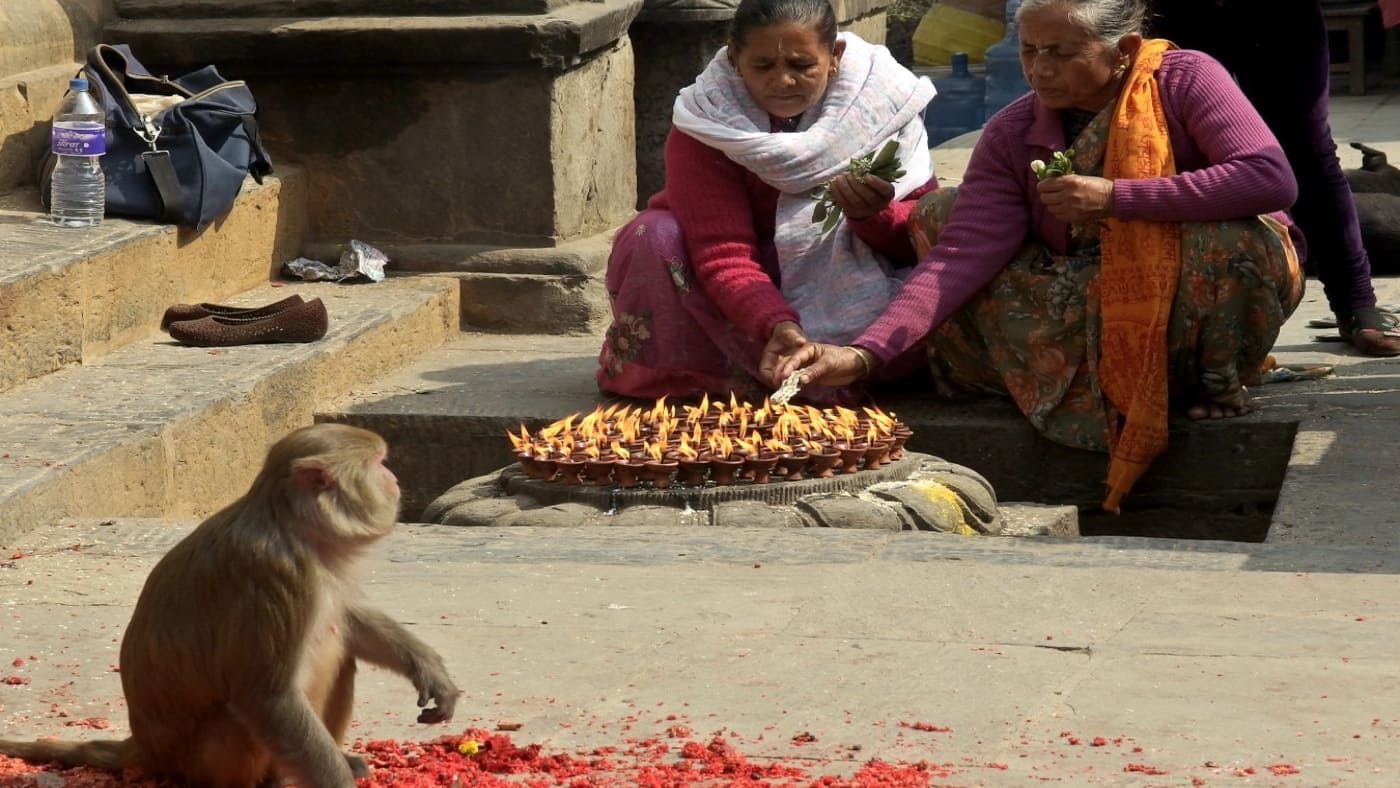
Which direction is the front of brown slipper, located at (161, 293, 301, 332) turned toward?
to the viewer's left

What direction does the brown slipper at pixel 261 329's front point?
to the viewer's left

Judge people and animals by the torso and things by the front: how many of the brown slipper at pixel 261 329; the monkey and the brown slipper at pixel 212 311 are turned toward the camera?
0

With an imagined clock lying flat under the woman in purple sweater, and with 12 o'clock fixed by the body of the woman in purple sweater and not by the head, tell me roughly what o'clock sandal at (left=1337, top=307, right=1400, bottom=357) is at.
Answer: The sandal is roughly at 6 o'clock from the woman in purple sweater.

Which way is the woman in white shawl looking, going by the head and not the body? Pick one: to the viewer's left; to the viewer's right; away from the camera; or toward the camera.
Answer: toward the camera

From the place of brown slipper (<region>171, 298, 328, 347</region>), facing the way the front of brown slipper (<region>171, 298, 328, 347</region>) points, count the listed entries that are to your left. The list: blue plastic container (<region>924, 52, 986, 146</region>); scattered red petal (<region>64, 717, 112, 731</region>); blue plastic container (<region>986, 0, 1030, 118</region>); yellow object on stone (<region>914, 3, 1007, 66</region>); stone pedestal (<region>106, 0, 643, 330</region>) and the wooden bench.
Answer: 1

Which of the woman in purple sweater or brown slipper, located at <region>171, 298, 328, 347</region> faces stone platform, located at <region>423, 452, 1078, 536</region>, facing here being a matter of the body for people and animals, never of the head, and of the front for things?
the woman in purple sweater

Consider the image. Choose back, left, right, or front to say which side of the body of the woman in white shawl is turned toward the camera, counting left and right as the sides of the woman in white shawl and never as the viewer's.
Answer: front

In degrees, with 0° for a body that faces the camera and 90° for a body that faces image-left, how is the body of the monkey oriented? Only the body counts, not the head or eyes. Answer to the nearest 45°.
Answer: approximately 270°

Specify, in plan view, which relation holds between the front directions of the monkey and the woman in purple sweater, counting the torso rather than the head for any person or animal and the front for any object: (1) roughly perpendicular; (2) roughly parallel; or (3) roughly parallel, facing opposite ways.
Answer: roughly parallel, facing opposite ways

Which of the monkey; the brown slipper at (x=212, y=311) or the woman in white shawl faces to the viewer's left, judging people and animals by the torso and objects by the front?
the brown slipper

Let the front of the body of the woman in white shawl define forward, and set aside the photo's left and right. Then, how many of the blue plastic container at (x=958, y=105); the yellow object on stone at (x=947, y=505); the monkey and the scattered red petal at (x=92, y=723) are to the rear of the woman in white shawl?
1

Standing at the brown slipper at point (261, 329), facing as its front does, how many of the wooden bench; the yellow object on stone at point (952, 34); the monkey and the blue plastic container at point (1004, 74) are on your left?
1

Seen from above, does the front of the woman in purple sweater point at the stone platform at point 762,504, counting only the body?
yes

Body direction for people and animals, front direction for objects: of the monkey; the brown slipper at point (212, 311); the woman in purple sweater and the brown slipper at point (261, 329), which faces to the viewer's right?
the monkey

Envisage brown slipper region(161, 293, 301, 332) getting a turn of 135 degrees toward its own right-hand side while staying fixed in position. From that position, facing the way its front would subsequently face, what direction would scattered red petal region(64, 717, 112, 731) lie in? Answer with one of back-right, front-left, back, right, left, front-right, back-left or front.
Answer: back-right

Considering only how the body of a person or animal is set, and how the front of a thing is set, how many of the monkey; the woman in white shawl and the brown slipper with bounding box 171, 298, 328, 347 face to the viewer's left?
1
